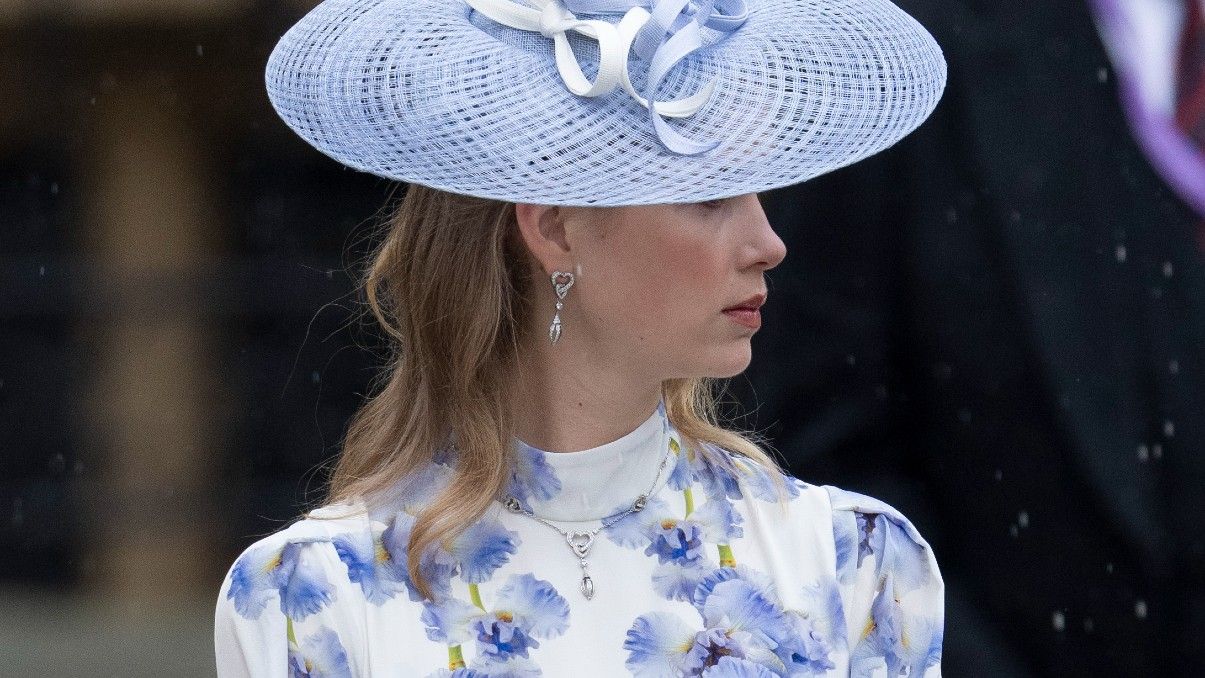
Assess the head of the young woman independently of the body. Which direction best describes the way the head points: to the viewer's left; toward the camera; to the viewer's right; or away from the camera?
to the viewer's right

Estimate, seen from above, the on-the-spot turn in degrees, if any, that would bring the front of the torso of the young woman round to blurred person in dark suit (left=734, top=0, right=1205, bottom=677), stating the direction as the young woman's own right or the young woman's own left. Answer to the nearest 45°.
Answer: approximately 135° to the young woman's own left

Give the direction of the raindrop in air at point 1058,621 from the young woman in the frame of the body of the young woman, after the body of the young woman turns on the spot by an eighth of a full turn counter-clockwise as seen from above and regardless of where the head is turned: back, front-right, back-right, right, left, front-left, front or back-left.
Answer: left

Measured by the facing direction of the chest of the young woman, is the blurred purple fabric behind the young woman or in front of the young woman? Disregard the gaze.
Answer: behind

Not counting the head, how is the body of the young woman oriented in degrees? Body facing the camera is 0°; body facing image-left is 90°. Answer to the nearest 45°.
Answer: approximately 0°
